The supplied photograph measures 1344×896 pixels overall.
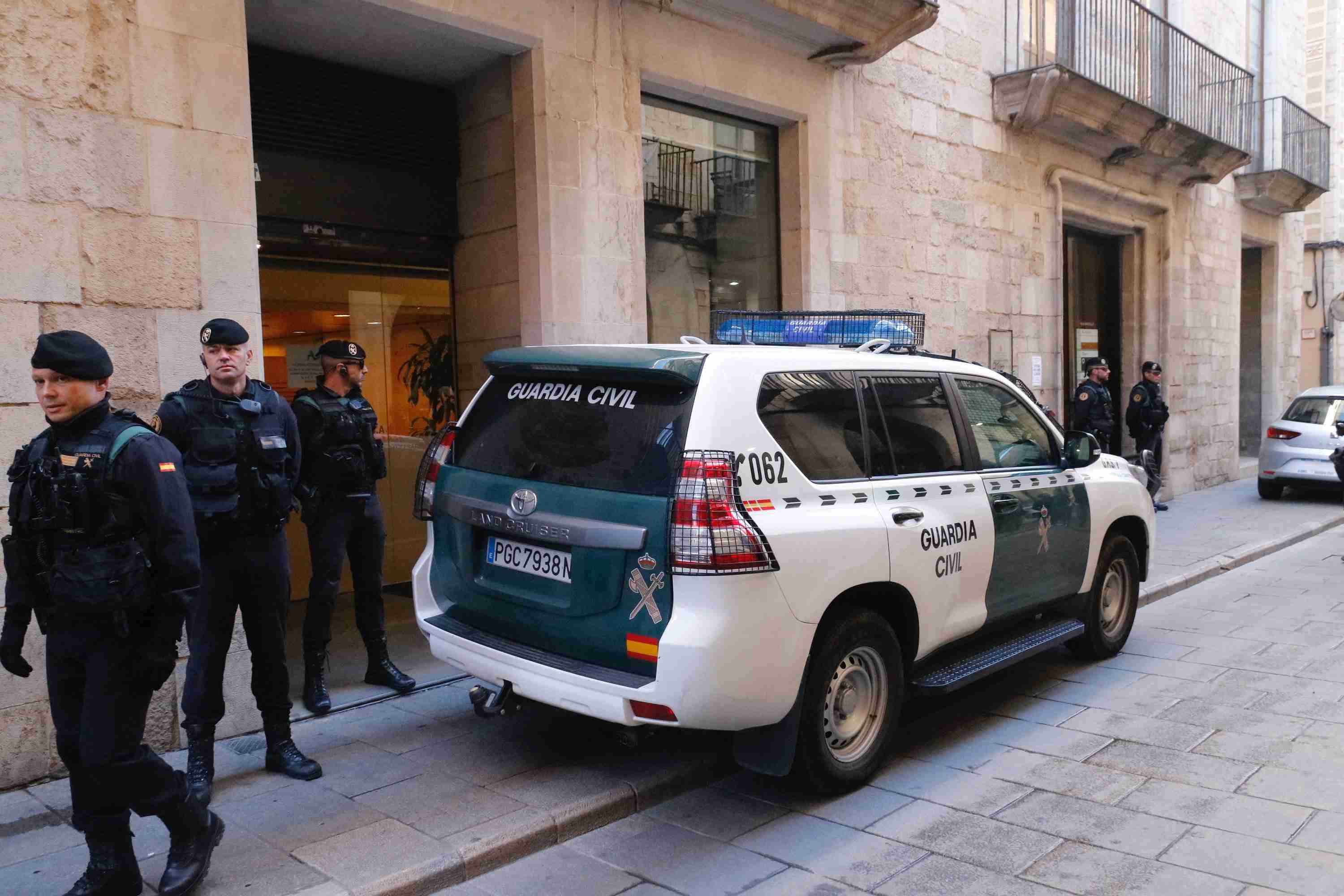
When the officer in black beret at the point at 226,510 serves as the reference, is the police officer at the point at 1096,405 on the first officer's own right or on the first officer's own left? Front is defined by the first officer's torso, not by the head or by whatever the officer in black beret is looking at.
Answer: on the first officer's own left

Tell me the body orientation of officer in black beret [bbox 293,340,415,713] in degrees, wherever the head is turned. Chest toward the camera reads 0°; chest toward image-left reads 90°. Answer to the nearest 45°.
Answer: approximately 315°

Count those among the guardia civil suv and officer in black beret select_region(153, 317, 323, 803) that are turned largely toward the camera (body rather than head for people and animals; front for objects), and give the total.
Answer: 1

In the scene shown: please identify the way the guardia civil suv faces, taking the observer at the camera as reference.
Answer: facing away from the viewer and to the right of the viewer

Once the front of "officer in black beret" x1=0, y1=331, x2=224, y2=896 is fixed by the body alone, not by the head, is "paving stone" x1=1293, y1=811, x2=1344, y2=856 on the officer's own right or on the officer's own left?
on the officer's own left

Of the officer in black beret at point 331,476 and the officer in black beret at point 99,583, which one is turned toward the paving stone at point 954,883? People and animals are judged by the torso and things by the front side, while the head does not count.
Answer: the officer in black beret at point 331,476

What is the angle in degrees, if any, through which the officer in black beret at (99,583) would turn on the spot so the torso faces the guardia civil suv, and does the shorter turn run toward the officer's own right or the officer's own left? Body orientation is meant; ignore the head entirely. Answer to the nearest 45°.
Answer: approximately 135° to the officer's own left

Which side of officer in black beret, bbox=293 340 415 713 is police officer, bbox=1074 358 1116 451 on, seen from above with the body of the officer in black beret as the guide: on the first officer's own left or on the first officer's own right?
on the first officer's own left

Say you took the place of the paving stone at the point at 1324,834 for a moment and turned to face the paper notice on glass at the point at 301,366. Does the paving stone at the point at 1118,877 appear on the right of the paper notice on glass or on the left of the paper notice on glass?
left

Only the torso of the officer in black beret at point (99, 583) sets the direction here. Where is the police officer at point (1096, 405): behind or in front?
behind
